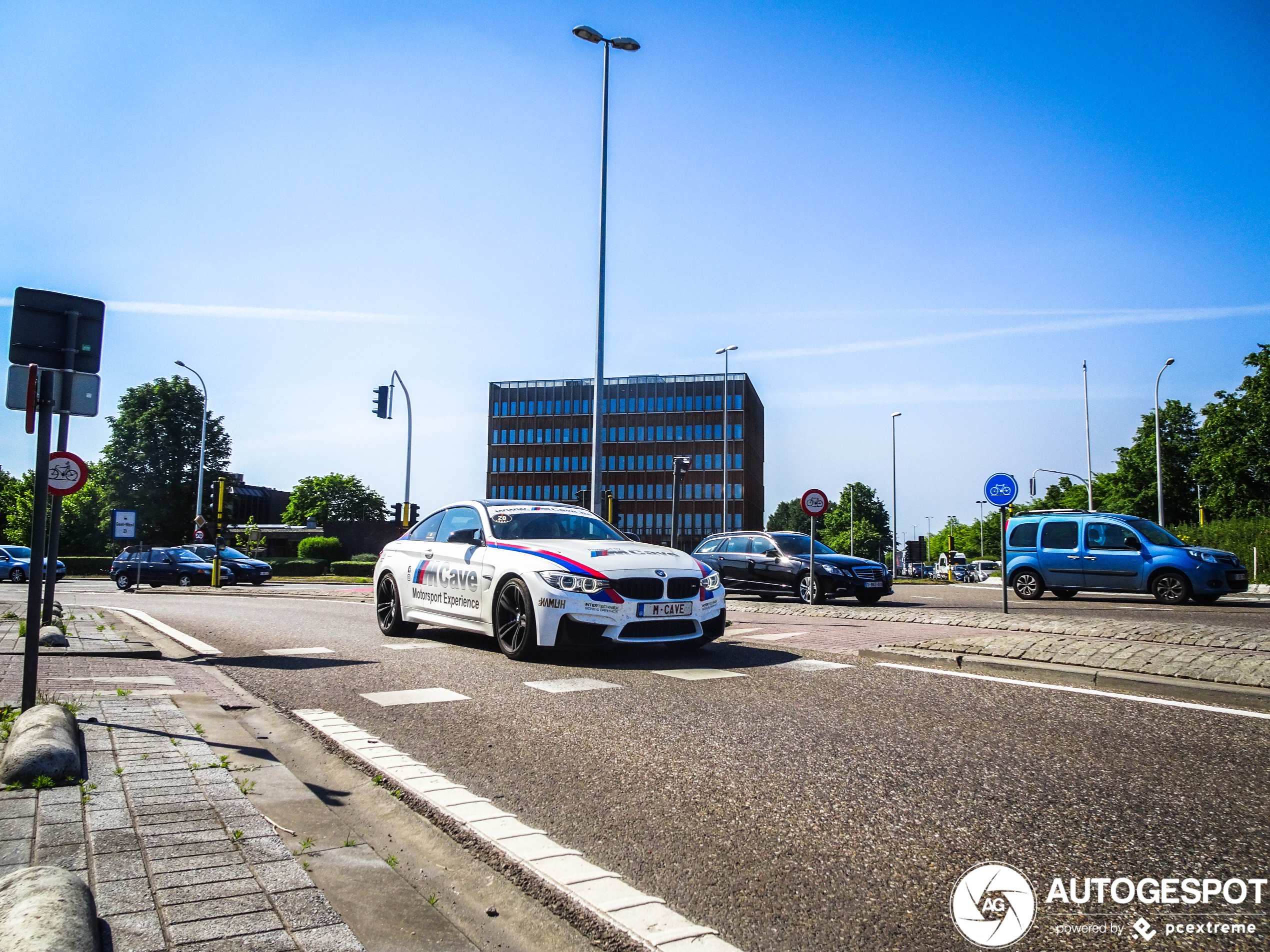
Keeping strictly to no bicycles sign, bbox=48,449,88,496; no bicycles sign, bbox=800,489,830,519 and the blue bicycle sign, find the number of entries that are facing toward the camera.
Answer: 3

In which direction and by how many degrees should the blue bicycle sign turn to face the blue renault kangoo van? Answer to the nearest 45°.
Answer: approximately 135° to its left

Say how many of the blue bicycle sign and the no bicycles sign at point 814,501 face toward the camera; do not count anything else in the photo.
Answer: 2

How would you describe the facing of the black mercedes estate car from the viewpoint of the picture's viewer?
facing the viewer and to the right of the viewer

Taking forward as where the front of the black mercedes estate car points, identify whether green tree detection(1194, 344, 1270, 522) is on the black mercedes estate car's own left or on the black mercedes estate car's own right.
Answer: on the black mercedes estate car's own left

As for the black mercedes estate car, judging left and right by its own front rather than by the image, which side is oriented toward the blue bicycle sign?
front

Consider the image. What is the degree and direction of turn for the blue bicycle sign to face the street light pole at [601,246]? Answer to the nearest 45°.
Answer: approximately 90° to its right

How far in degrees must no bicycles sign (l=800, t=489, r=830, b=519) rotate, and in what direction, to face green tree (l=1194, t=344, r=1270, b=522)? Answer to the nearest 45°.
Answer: approximately 135° to its left
